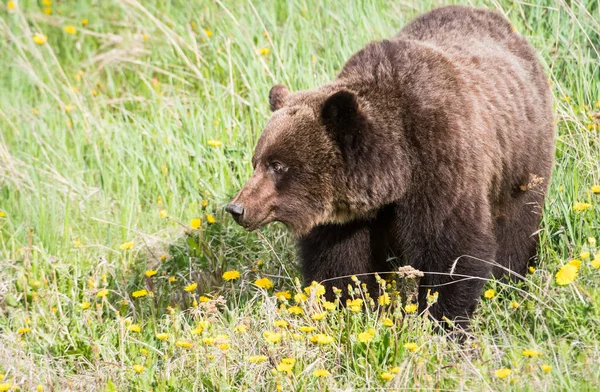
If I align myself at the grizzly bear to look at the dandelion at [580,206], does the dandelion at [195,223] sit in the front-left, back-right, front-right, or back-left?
back-left

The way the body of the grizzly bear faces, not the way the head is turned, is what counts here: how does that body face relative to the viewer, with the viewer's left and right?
facing the viewer and to the left of the viewer

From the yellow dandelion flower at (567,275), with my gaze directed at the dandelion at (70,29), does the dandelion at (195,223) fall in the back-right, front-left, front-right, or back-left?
front-left

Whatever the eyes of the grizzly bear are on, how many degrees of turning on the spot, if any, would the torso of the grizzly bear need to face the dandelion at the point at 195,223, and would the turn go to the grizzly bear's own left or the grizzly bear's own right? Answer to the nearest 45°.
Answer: approximately 90° to the grizzly bear's own right

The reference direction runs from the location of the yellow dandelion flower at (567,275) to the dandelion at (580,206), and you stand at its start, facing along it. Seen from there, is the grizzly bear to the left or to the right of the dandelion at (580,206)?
left

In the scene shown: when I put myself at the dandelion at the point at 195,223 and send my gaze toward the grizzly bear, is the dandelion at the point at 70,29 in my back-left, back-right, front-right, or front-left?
back-left

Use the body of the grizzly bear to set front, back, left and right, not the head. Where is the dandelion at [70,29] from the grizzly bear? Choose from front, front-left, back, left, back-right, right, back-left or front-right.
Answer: right
